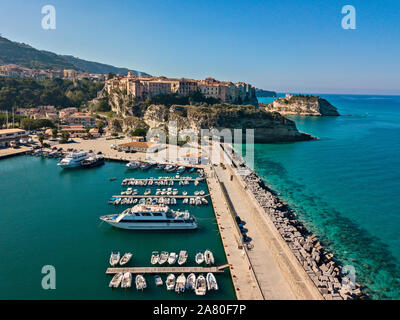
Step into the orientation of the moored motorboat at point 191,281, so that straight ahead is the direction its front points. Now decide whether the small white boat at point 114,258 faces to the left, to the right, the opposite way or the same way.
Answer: the opposite way

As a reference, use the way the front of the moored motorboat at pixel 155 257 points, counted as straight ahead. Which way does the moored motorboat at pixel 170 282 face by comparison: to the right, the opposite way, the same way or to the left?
the opposite way

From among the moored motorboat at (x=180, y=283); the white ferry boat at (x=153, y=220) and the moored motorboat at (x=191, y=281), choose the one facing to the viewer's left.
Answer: the white ferry boat

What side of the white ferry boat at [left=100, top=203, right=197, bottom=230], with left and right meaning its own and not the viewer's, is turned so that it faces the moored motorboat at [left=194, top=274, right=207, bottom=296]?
left

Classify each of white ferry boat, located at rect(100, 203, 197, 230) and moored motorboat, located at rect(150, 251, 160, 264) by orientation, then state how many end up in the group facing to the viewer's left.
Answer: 1
